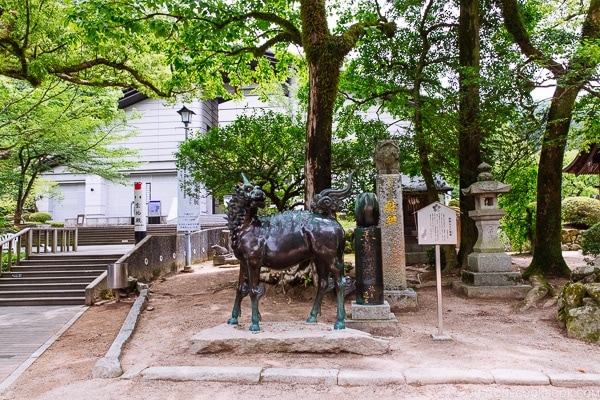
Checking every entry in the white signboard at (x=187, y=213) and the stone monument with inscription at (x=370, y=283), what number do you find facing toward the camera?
2

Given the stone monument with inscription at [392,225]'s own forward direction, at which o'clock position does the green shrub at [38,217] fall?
The green shrub is roughly at 4 o'clock from the stone monument with inscription.

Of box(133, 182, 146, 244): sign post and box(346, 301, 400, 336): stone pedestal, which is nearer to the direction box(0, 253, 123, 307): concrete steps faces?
the stone pedestal

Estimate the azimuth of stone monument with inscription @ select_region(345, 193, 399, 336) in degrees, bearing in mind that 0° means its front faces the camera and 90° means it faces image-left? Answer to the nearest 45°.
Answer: approximately 0°

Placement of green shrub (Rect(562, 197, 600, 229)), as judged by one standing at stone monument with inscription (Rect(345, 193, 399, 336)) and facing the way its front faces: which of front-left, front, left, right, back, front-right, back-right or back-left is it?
back-left

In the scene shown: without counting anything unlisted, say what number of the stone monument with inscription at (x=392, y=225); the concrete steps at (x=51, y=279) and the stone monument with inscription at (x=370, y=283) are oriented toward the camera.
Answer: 3

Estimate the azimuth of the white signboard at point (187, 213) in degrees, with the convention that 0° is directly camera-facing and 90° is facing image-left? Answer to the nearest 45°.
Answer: approximately 0°

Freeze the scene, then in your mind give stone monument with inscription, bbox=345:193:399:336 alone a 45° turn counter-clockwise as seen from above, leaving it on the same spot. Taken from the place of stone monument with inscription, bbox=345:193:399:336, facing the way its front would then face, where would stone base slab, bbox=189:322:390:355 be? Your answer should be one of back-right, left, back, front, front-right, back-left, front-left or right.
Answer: right

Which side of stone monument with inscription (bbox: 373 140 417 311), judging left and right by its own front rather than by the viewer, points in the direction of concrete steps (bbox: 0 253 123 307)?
right

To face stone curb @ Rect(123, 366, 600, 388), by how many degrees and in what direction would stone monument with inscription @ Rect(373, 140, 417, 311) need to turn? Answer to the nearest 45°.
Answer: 0° — it already faces it

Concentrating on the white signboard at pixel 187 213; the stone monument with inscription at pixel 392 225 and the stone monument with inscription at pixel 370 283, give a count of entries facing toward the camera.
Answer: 3
